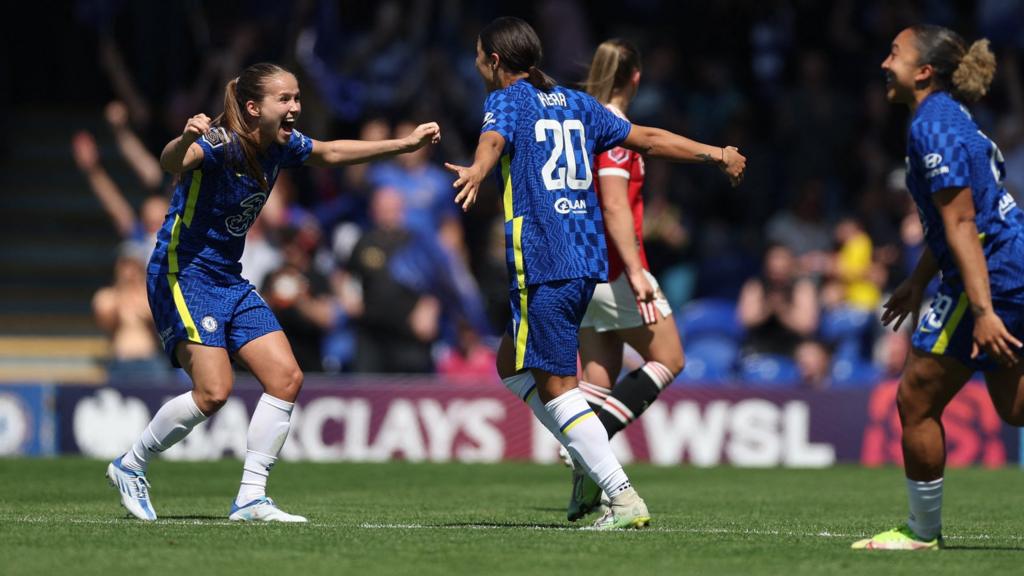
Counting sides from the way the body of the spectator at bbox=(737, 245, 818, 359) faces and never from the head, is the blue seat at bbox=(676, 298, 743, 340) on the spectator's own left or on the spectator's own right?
on the spectator's own right

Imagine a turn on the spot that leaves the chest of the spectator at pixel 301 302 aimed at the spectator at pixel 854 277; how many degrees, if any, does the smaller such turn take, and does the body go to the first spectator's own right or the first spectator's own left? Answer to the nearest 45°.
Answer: approximately 90° to the first spectator's own left

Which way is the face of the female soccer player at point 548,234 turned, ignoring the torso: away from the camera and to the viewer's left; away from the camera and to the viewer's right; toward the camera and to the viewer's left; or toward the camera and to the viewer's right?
away from the camera and to the viewer's left

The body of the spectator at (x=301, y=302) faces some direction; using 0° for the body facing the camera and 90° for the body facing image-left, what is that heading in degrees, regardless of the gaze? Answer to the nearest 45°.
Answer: approximately 0°

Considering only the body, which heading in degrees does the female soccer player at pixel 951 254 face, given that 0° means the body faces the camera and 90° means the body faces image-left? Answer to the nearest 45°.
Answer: approximately 90°
